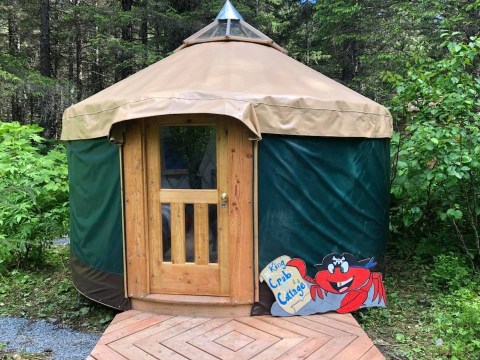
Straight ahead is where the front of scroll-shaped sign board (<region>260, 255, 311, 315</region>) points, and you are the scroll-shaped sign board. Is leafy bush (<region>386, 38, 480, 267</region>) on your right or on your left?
on your left

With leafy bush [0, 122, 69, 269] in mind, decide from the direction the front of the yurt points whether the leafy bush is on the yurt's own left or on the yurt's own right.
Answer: on the yurt's own right

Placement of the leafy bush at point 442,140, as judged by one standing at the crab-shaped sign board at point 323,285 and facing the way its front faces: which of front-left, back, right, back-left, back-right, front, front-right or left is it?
back-left

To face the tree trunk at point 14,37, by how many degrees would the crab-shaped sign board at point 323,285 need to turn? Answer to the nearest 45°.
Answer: approximately 135° to its right

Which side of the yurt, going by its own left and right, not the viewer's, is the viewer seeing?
front

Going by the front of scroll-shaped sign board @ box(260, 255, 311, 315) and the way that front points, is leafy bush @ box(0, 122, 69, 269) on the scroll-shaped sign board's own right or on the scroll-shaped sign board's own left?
on the scroll-shaped sign board's own right

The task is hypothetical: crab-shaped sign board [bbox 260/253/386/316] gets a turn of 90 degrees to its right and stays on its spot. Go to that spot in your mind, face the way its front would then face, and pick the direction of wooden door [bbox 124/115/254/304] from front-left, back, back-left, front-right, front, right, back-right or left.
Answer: front

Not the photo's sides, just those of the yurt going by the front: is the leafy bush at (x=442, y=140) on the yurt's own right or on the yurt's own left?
on the yurt's own left

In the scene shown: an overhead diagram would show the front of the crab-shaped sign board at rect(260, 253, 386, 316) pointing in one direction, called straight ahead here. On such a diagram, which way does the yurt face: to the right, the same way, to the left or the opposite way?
the same way

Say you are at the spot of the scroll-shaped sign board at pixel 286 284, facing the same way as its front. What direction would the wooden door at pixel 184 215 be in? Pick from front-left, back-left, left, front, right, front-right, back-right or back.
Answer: right

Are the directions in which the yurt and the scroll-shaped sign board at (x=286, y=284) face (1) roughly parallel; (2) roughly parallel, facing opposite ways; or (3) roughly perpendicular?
roughly parallel

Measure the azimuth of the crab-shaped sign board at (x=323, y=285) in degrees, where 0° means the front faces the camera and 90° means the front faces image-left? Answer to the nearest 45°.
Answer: approximately 0°

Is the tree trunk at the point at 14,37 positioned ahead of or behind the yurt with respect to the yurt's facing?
behind
